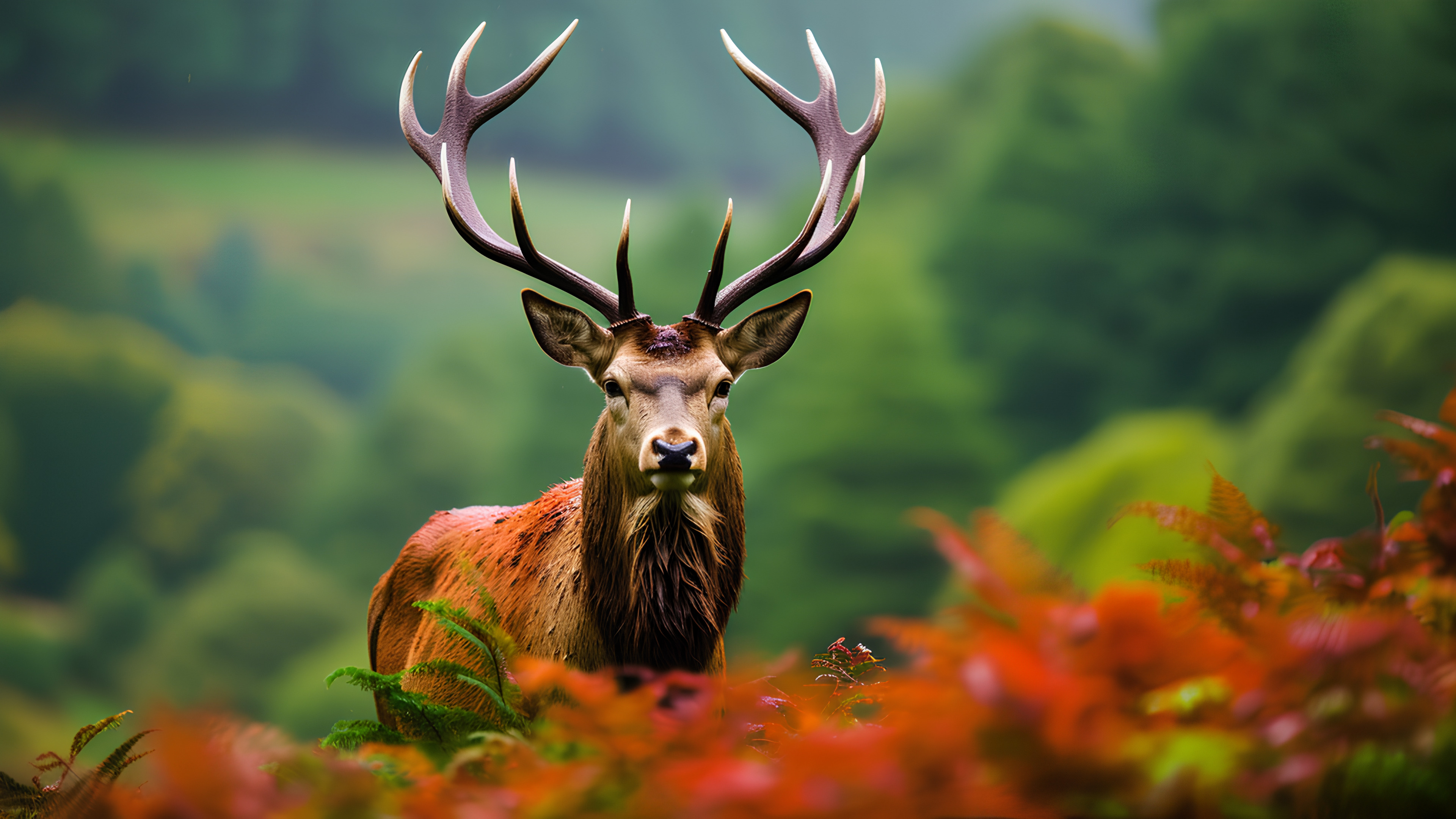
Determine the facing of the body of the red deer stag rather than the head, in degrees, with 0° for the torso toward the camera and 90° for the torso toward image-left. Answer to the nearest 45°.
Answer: approximately 315°
